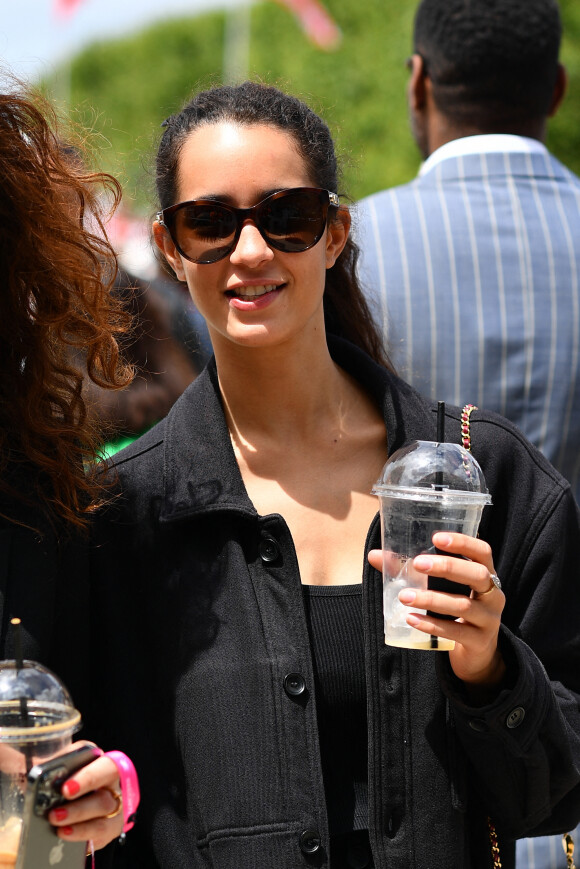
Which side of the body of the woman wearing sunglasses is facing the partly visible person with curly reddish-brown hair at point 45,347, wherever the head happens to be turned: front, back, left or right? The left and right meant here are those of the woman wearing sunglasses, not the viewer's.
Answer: right

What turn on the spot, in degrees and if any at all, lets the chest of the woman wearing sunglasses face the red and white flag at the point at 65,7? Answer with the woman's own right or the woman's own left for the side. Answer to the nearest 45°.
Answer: approximately 180°

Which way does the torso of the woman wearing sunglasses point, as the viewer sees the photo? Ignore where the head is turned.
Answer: toward the camera

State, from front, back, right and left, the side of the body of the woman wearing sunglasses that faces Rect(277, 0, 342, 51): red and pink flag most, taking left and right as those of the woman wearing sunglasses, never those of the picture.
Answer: back

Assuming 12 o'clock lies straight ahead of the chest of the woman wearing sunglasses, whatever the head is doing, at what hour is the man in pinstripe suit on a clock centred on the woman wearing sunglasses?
The man in pinstripe suit is roughly at 7 o'clock from the woman wearing sunglasses.

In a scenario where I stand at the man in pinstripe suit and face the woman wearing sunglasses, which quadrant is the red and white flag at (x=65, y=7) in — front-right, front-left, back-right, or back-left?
back-right
